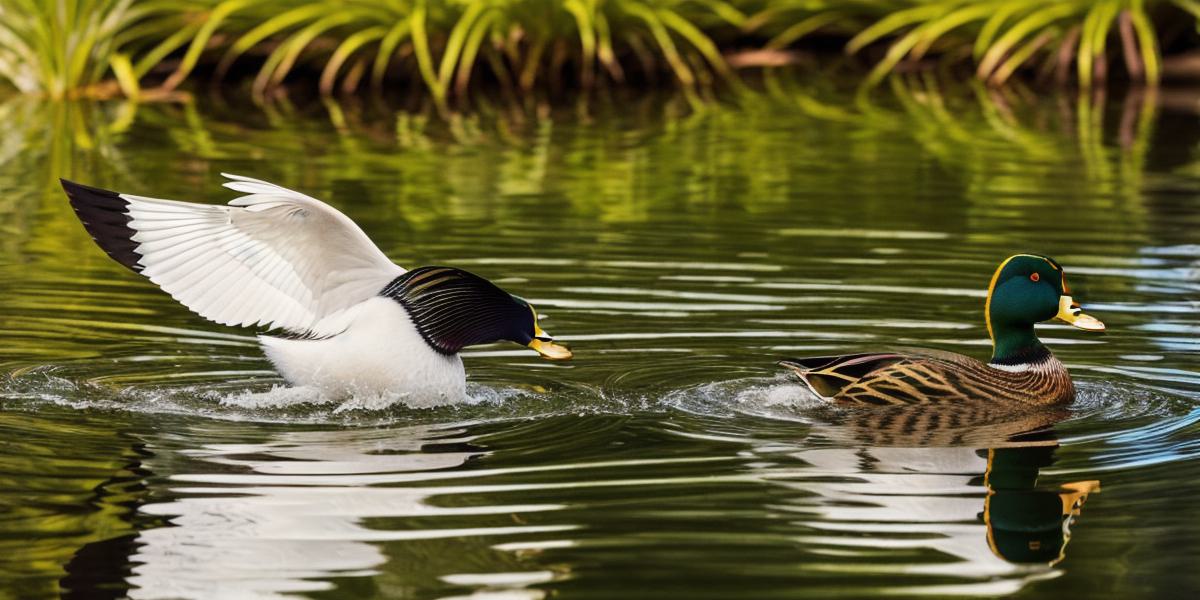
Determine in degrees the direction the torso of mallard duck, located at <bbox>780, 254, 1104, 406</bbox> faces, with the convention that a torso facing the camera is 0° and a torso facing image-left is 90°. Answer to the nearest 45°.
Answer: approximately 270°

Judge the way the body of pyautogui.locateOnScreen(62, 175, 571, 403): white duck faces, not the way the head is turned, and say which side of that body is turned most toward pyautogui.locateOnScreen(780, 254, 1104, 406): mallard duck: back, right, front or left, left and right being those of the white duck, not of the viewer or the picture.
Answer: front

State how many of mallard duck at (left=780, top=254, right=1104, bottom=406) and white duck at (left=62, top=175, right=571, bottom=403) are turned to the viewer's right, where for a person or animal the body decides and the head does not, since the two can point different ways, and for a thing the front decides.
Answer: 2

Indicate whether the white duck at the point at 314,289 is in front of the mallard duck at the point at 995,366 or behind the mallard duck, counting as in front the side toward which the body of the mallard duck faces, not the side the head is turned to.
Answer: behind

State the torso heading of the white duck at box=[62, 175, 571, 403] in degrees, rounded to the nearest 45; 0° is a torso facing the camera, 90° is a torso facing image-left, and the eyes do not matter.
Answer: approximately 270°
